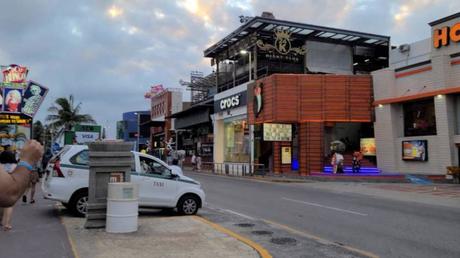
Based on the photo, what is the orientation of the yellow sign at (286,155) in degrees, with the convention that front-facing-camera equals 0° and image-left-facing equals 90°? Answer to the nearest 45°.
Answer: approximately 0°

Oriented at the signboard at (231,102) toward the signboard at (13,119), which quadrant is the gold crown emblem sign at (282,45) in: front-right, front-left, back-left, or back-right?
back-left

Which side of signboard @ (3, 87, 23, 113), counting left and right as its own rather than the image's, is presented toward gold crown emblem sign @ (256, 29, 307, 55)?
left

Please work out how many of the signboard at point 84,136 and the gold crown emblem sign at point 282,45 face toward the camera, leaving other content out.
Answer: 2

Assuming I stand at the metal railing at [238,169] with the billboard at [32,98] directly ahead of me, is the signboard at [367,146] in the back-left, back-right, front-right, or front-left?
back-left

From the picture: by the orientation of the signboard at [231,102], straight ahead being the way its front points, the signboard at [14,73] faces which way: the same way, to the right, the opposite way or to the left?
to the left
